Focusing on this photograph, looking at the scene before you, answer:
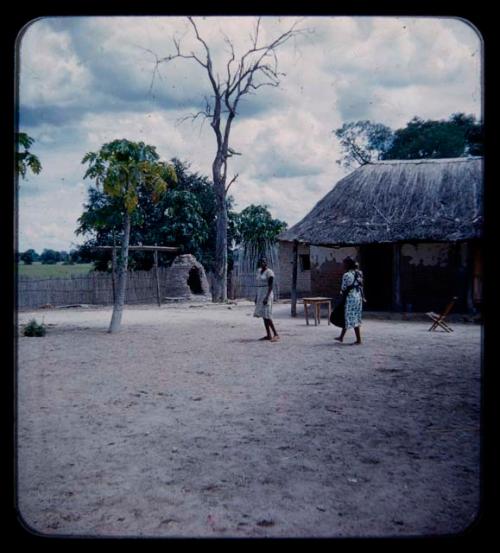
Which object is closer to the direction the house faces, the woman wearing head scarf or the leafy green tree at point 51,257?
the woman wearing head scarf

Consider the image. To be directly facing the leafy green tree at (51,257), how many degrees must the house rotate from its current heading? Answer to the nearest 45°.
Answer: approximately 90° to its right

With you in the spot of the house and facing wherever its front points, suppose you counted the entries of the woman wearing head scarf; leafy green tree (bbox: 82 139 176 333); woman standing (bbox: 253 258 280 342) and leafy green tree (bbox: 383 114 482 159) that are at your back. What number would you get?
1

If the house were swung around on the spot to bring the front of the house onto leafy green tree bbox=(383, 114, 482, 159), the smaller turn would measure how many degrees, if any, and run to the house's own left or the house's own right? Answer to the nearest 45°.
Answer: approximately 180°

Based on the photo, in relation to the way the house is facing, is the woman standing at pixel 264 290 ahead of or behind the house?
ahead

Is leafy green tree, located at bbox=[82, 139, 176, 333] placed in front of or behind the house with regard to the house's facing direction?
in front

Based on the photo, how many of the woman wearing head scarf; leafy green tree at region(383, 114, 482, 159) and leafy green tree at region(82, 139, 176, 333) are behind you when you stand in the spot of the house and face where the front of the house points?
1

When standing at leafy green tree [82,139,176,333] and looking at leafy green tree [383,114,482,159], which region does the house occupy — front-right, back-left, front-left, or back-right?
front-right

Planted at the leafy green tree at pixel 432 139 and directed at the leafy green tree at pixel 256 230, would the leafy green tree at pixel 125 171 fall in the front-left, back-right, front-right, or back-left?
front-left

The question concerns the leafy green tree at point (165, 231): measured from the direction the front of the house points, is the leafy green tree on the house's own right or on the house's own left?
on the house's own right

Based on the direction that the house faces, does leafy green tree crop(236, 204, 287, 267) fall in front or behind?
behind

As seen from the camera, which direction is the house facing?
toward the camera

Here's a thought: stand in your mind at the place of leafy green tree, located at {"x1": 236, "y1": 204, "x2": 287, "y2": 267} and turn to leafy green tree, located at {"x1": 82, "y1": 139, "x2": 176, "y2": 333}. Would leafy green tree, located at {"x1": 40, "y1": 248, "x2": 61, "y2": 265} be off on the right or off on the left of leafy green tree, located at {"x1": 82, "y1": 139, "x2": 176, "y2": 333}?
right
